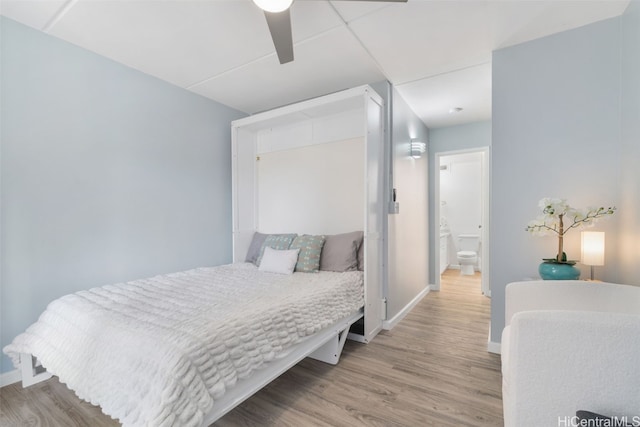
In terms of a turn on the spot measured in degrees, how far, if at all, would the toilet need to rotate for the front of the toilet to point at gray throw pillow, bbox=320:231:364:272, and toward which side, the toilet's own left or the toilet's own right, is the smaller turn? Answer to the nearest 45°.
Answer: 0° — it already faces it

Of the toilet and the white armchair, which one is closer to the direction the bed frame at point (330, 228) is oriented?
the white armchair

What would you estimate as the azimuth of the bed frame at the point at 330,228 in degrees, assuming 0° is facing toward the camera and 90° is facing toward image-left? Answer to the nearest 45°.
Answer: approximately 45°

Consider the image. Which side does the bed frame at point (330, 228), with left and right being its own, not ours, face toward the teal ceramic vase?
left

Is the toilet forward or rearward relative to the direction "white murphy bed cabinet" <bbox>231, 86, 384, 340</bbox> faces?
rearward

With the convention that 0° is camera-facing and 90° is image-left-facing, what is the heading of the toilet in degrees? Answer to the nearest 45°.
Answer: approximately 0°

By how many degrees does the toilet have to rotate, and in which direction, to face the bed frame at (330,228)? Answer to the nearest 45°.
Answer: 0° — it already faces it

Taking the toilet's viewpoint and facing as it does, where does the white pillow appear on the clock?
The white pillow is roughly at 1 o'clock from the toilet.

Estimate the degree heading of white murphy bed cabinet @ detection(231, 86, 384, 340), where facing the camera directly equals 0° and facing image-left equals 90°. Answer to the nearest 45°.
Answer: approximately 45°

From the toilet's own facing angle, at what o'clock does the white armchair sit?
The white armchair is roughly at 12 o'clock from the toilet.

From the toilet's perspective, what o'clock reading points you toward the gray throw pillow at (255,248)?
The gray throw pillow is roughly at 1 o'clock from the toilet.

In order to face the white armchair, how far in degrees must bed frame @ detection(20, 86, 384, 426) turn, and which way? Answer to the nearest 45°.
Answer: approximately 45° to its left
